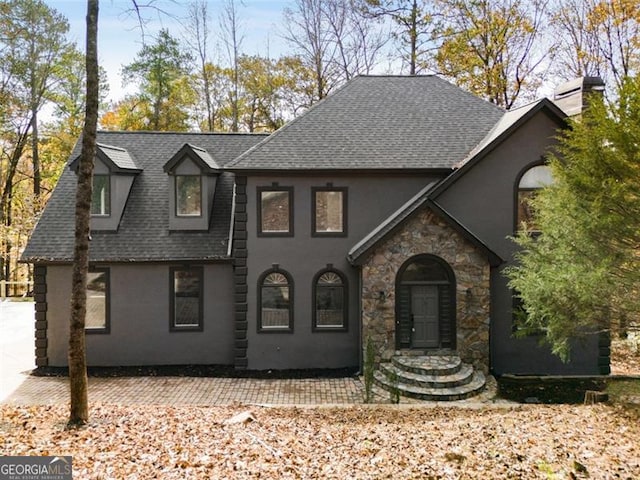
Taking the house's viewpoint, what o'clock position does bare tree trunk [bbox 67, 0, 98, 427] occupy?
The bare tree trunk is roughly at 1 o'clock from the house.

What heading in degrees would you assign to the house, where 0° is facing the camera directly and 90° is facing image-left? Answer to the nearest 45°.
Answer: approximately 0°

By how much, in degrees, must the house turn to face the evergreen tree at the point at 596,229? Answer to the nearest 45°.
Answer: approximately 45° to its left
